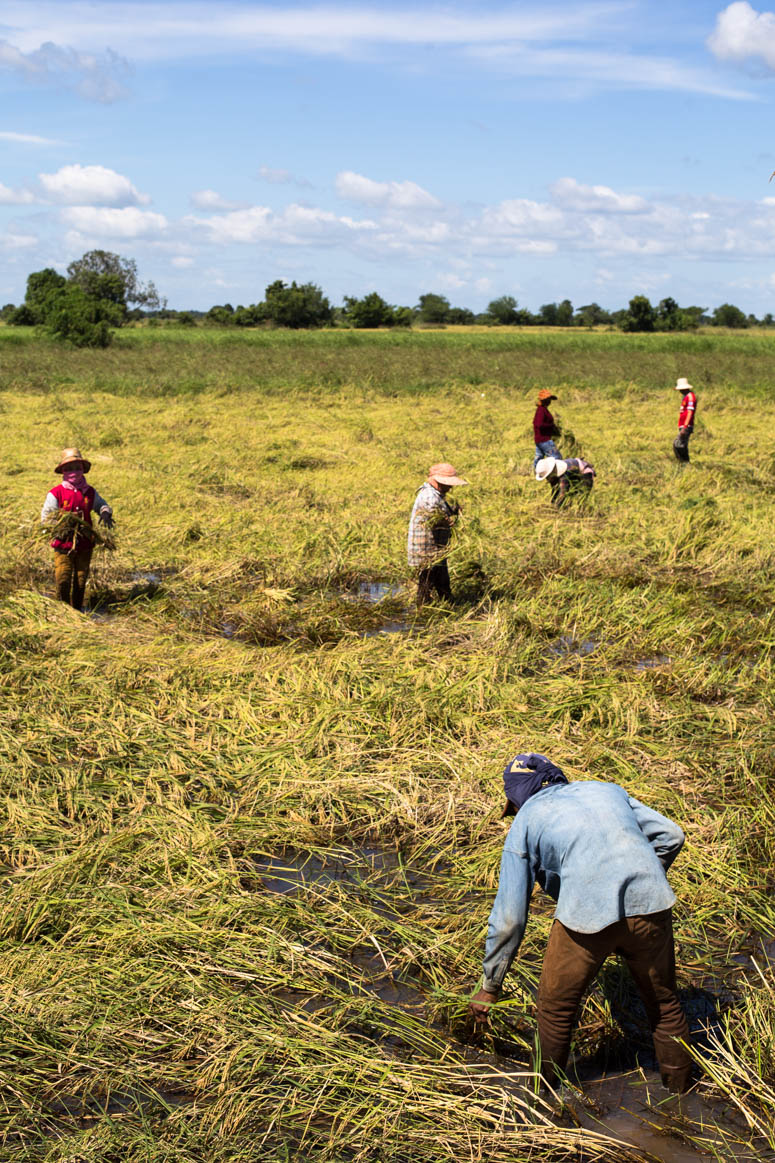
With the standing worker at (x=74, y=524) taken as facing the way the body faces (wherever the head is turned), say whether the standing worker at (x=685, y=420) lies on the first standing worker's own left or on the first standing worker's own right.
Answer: on the first standing worker's own left

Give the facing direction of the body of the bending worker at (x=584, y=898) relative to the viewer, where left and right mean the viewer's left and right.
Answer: facing away from the viewer and to the left of the viewer

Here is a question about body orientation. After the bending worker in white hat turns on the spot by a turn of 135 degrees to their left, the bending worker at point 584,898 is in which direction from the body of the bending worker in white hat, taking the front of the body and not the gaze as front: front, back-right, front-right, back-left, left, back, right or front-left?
right

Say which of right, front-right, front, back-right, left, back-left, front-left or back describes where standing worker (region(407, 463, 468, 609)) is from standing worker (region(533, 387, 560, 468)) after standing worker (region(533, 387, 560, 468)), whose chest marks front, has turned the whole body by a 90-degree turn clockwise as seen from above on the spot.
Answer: front

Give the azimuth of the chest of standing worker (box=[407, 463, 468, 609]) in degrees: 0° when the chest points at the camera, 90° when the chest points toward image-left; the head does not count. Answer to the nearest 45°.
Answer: approximately 270°

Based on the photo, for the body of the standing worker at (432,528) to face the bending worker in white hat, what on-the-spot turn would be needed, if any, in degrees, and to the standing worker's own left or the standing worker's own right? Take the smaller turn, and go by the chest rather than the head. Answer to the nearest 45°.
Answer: approximately 90° to the standing worker's own left

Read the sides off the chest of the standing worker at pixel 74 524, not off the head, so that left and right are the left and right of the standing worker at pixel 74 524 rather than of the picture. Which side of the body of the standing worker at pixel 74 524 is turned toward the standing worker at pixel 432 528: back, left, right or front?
left
